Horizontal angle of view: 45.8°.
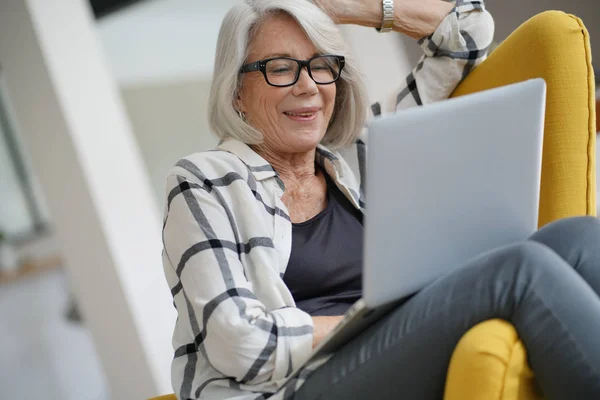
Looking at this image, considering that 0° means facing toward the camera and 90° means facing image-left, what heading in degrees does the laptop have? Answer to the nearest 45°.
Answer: approximately 135°
